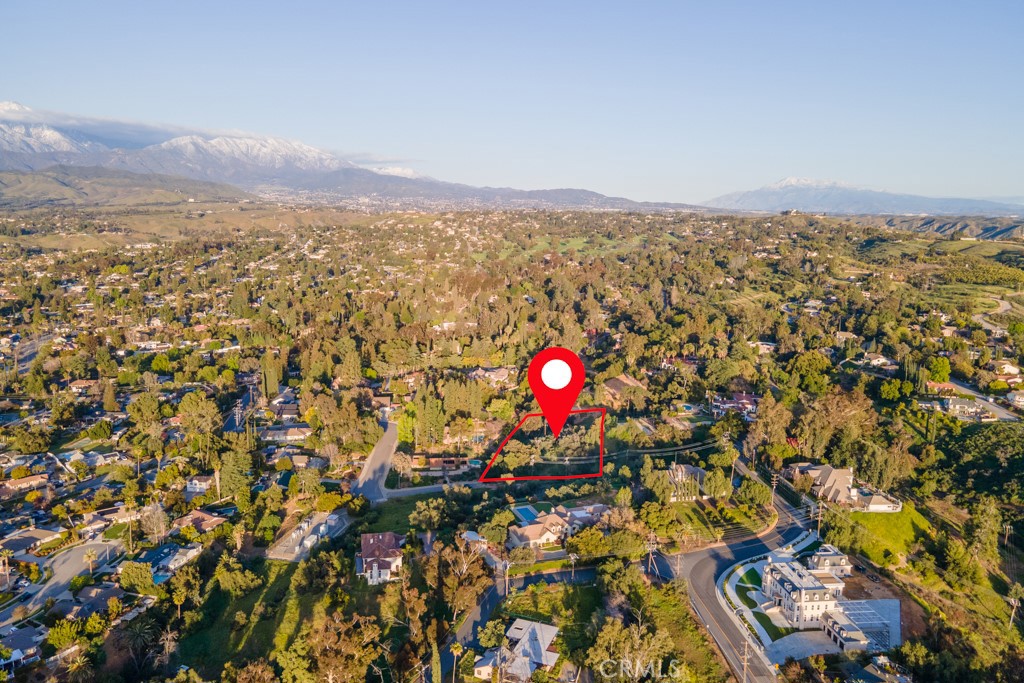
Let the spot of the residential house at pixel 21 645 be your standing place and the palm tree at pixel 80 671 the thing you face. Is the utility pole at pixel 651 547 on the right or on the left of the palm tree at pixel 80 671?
left

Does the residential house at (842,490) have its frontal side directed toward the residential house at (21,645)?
yes

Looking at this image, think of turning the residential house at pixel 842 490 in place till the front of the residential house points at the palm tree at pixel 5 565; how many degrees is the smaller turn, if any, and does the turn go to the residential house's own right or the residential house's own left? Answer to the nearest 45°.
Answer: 0° — it already faces it

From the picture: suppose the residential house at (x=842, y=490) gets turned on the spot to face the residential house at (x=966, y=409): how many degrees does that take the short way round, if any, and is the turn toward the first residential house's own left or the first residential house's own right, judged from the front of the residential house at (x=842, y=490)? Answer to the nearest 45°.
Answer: approximately 180°

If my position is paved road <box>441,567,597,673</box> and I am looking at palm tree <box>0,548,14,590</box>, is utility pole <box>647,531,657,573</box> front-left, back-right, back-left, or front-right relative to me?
back-right

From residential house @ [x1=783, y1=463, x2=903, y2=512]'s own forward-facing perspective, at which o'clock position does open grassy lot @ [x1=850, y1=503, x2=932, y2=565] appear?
The open grassy lot is roughly at 9 o'clock from the residential house.

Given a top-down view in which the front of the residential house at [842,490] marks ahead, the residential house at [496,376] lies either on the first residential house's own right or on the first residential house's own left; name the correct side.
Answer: on the first residential house's own right

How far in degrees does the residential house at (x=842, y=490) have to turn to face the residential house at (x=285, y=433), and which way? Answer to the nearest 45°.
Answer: approximately 45° to its right

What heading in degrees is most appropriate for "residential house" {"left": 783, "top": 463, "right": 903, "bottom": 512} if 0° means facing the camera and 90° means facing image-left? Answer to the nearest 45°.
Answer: approximately 45°
